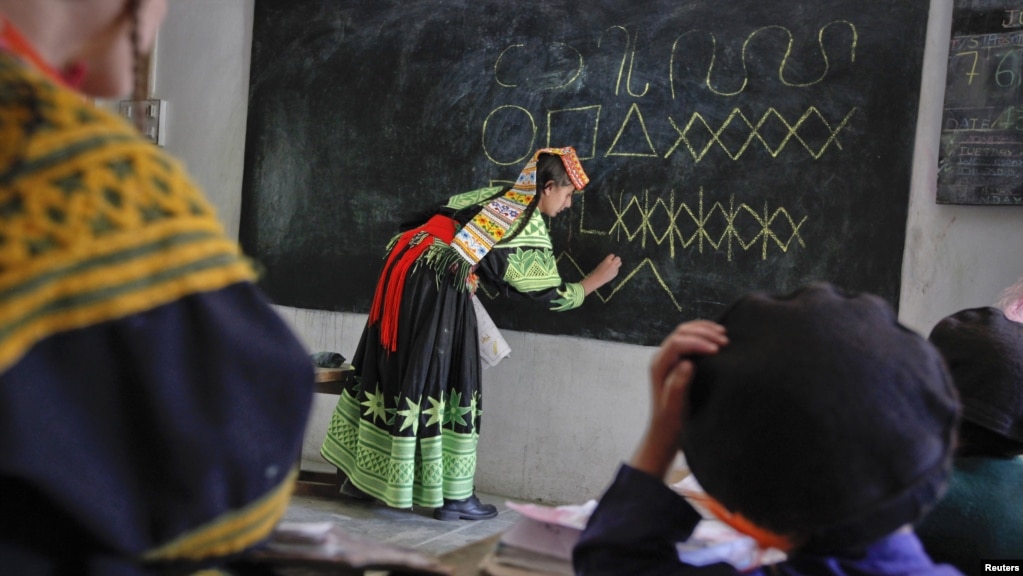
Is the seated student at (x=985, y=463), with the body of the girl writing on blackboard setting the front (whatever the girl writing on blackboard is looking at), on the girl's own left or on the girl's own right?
on the girl's own right

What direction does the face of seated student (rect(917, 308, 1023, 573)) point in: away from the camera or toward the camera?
away from the camera

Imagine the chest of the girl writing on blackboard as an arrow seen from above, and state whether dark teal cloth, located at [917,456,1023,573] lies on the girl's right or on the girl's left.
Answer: on the girl's right

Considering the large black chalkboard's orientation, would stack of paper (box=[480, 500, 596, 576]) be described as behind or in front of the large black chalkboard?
in front

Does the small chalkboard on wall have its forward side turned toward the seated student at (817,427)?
yes

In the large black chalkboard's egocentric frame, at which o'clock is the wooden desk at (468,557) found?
The wooden desk is roughly at 12 o'clock from the large black chalkboard.

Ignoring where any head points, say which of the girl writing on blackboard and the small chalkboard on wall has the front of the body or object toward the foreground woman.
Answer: the small chalkboard on wall

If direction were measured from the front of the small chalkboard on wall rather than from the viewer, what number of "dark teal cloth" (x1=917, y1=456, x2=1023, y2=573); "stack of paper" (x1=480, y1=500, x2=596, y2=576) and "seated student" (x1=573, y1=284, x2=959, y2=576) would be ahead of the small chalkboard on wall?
3

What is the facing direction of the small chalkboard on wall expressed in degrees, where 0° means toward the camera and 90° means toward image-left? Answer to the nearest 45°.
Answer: approximately 0°
